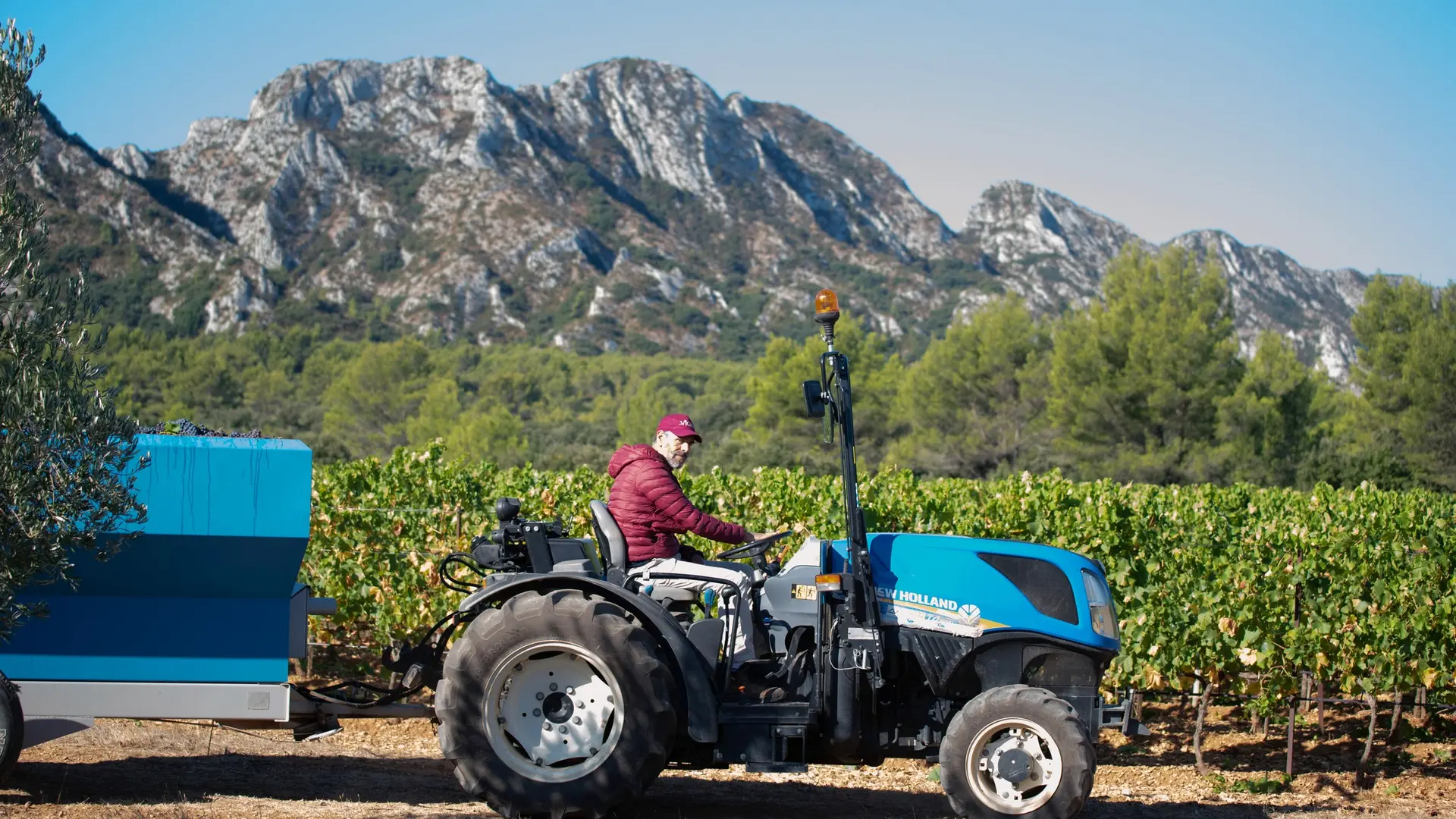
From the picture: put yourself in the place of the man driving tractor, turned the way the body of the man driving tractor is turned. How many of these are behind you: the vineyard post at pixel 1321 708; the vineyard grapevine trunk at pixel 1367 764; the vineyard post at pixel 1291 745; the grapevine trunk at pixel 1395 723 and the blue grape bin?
1

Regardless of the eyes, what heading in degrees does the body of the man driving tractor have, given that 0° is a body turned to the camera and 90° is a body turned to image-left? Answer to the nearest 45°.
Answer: approximately 270°

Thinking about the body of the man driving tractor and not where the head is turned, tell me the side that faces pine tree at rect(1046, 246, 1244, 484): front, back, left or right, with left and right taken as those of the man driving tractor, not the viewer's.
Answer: left

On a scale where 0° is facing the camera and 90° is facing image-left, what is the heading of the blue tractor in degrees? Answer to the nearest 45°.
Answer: approximately 270°

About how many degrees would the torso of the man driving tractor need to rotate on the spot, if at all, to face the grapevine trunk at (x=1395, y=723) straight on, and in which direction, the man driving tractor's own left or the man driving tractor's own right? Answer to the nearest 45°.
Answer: approximately 45° to the man driving tractor's own left

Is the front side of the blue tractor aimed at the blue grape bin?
no

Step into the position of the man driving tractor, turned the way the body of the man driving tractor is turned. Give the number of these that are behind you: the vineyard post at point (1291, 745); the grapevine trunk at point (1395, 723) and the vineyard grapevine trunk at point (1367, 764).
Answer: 0

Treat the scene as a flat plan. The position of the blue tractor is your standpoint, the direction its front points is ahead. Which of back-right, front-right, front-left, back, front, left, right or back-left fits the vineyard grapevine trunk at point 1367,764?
front-left

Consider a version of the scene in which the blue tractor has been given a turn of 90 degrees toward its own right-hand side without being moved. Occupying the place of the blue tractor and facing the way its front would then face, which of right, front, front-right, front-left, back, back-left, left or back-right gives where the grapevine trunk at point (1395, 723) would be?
back-left

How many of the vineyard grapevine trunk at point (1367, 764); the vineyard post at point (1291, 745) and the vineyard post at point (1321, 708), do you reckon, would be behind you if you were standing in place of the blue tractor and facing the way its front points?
0

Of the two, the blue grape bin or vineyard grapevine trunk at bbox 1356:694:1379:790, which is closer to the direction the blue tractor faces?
the vineyard grapevine trunk

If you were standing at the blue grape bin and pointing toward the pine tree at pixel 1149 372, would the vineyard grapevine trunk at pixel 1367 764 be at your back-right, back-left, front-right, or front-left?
front-right

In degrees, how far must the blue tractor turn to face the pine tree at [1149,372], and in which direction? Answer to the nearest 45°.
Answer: approximately 90° to its left

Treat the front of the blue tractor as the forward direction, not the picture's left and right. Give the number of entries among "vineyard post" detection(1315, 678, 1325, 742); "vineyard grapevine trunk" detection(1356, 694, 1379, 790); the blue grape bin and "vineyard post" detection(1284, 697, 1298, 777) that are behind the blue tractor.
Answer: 1

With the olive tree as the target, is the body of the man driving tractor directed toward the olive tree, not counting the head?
no

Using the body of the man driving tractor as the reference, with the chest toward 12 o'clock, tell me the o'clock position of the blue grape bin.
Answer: The blue grape bin is roughly at 6 o'clock from the man driving tractor.

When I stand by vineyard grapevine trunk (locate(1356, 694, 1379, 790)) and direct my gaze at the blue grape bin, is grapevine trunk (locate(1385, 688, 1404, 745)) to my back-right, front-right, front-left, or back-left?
back-right

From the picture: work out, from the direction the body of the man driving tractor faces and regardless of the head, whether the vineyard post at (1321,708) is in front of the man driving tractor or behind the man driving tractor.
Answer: in front
